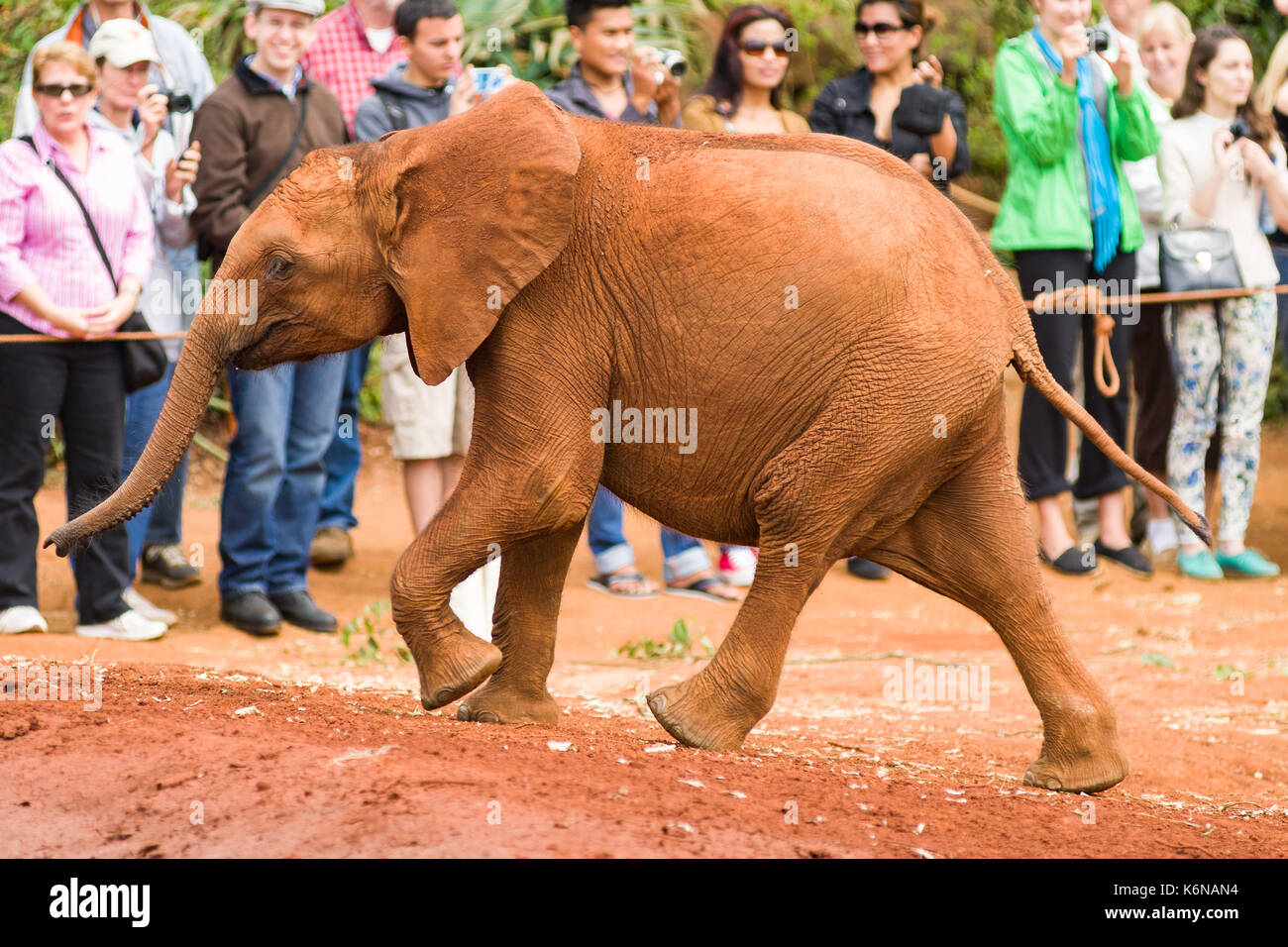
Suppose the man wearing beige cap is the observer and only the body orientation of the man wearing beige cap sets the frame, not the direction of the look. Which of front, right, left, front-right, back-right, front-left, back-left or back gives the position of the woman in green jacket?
front-left

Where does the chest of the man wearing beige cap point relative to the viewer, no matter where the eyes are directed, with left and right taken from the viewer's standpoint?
facing the viewer and to the right of the viewer

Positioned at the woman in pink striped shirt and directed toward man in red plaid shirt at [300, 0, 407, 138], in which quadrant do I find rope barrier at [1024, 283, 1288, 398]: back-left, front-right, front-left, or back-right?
front-right

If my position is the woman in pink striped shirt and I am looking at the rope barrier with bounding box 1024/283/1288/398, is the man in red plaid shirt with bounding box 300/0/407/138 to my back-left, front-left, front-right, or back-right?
front-left

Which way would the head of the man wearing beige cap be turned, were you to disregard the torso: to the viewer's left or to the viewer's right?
to the viewer's right

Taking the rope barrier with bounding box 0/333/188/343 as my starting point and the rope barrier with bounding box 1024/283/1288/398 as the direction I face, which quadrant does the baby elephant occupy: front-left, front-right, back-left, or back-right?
front-right

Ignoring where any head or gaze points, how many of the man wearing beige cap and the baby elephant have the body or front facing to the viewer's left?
1

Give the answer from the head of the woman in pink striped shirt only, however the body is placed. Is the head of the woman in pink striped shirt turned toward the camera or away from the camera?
toward the camera

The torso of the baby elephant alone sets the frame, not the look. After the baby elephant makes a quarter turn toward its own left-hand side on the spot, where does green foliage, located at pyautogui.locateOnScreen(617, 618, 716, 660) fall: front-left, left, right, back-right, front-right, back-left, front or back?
back

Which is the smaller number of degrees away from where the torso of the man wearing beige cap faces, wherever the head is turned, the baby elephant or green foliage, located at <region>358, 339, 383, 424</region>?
the baby elephant

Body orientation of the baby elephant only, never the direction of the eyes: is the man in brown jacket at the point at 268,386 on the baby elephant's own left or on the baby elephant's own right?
on the baby elephant's own right

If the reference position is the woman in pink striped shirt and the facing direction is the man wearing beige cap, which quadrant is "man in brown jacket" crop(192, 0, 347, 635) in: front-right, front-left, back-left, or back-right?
front-right

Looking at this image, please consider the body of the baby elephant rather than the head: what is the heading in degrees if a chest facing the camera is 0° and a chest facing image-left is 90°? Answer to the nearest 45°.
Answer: approximately 90°
